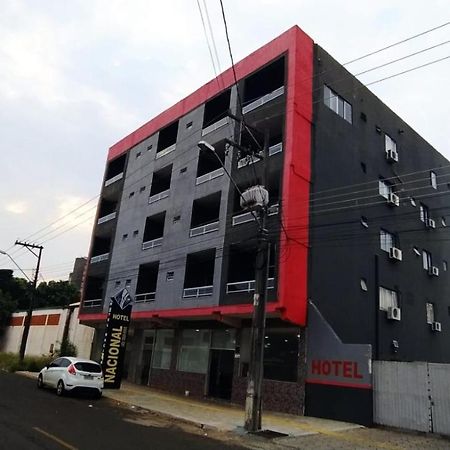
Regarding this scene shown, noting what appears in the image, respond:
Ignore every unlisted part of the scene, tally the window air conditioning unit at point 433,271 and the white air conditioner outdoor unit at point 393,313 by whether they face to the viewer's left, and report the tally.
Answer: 0

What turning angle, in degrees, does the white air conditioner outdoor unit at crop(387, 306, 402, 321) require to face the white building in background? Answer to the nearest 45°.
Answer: approximately 135° to its right

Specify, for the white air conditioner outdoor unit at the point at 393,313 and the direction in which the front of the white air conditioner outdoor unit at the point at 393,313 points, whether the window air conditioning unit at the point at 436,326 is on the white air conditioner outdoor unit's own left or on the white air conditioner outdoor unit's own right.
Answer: on the white air conditioner outdoor unit's own left

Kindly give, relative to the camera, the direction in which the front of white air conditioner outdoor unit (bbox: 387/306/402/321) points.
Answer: facing the viewer and to the right of the viewer

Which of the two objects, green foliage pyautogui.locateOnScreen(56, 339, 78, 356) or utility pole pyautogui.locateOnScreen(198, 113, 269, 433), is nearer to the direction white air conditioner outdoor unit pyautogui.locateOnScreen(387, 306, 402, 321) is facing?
the utility pole

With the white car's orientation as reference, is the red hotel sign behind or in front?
behind

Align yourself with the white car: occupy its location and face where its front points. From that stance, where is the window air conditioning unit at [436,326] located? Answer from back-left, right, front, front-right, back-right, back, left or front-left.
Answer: back-right

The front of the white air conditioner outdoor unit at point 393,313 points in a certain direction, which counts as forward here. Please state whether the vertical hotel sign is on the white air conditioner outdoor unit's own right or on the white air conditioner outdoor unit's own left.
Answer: on the white air conditioner outdoor unit's own right

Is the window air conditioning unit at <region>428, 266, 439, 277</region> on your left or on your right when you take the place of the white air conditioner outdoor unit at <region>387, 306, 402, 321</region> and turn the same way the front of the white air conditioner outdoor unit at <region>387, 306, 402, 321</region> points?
on your left

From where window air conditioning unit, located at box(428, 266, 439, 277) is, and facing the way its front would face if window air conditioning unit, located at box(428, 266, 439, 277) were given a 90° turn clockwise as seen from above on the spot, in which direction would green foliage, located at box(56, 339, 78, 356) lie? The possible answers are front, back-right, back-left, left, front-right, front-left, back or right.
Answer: front-right

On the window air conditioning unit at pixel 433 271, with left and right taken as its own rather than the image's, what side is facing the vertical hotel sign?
right

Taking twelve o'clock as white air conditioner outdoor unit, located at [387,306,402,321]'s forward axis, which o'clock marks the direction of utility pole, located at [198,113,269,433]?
The utility pole is roughly at 2 o'clock from the white air conditioner outdoor unit.

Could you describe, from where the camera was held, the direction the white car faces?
facing away from the viewer and to the left of the viewer
